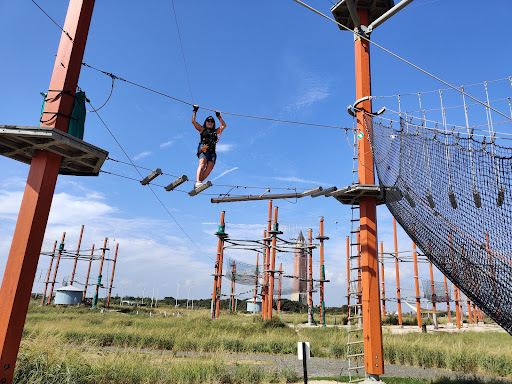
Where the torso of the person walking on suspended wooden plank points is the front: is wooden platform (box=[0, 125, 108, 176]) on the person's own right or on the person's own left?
on the person's own right

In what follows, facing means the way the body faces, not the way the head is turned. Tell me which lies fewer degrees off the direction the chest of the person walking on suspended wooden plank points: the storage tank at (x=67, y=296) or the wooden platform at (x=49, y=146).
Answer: the wooden platform

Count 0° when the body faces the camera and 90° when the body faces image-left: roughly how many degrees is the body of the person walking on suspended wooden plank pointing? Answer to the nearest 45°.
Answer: approximately 0°

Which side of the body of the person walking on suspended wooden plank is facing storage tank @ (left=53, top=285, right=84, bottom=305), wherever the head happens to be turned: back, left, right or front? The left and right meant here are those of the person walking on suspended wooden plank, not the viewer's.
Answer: back

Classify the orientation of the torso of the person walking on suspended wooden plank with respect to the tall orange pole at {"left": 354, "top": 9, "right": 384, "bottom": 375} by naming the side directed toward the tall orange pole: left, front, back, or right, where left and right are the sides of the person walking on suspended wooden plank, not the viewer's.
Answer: left
